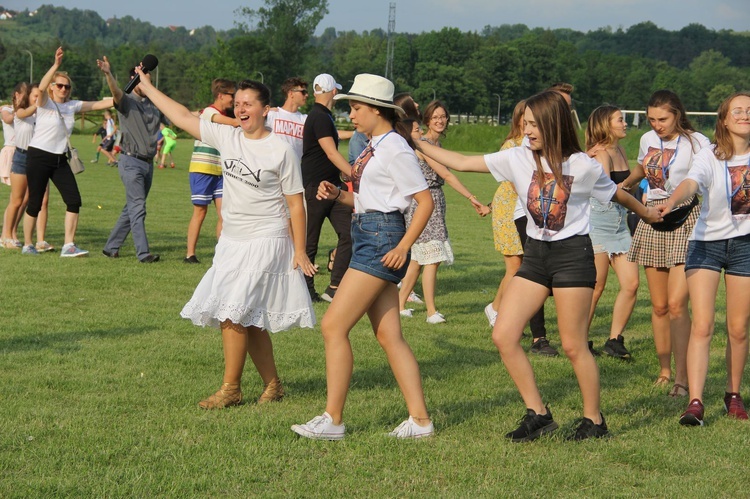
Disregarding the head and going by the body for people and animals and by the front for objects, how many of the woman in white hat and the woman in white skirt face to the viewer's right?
0

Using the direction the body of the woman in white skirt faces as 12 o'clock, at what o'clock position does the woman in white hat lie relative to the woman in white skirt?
The woman in white hat is roughly at 9 o'clock from the woman in white skirt.

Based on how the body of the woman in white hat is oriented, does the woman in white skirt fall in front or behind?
in front

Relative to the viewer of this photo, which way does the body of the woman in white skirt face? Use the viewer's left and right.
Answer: facing the viewer and to the left of the viewer

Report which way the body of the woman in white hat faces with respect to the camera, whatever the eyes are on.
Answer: to the viewer's left
